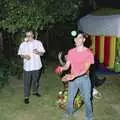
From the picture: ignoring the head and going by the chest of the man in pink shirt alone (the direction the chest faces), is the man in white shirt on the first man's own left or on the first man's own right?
on the first man's own right

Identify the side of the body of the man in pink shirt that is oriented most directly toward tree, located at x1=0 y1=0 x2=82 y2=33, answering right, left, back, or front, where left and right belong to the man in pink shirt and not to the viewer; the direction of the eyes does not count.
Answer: right

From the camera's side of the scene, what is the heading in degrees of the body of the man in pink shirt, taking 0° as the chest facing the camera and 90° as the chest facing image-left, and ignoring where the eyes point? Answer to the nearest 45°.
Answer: approximately 45°
